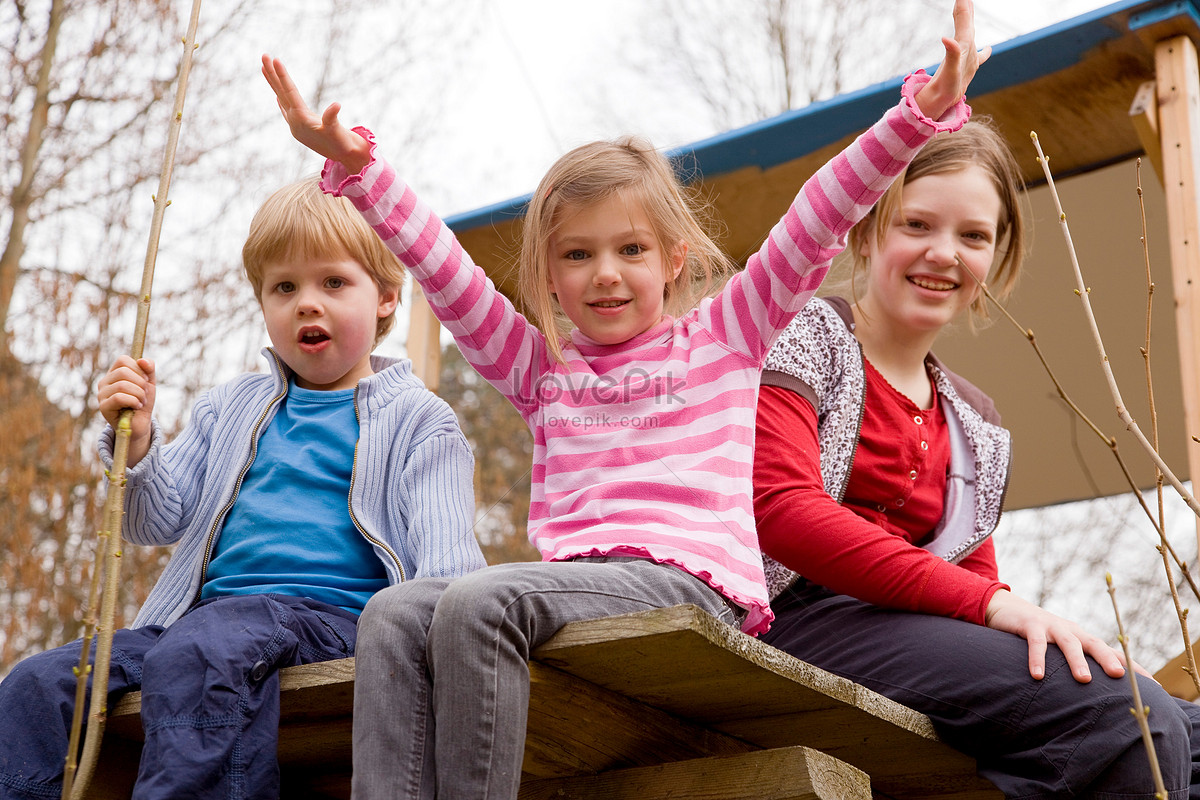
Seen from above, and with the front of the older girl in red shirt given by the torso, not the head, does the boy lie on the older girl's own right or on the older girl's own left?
on the older girl's own right

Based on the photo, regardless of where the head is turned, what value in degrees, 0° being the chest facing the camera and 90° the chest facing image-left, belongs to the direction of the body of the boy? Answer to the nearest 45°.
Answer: approximately 45°

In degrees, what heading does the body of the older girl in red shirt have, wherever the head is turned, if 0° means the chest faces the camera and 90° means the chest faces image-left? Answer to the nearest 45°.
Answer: approximately 315°

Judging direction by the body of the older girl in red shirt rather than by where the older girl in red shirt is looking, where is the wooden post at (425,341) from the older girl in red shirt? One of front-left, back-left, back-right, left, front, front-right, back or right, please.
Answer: back

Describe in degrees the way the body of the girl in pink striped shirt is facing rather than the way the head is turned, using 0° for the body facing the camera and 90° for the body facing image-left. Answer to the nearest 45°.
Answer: approximately 45°
